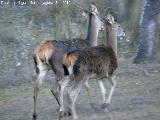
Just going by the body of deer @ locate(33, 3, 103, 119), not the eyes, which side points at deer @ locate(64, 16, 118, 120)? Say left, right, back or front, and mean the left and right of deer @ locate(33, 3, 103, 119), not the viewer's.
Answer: right

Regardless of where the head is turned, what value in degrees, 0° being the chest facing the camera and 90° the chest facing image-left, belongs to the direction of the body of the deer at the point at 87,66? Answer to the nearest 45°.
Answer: approximately 225°

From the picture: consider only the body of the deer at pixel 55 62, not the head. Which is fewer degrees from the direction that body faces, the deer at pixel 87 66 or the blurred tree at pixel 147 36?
the blurred tree

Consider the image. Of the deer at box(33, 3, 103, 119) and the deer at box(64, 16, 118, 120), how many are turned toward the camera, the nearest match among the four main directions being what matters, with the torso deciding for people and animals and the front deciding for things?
0

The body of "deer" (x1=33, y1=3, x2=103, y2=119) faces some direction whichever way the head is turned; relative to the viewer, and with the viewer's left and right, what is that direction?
facing away from the viewer and to the right of the viewer

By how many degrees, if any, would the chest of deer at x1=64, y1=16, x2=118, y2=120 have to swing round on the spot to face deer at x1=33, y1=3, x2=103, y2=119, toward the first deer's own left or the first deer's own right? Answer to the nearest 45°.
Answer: approximately 90° to the first deer's own left

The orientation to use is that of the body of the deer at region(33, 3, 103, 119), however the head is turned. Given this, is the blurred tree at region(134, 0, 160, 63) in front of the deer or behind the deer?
in front
